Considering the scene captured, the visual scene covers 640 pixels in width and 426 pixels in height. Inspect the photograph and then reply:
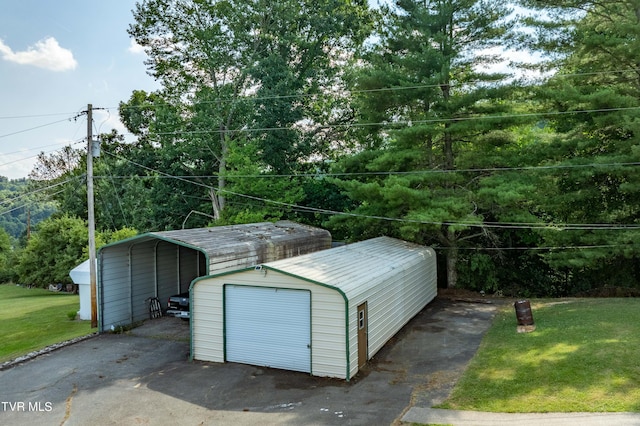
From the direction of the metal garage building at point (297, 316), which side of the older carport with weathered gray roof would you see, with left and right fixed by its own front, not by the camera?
left

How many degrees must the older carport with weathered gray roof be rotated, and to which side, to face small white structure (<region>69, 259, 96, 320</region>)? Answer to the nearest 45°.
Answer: approximately 90° to its right

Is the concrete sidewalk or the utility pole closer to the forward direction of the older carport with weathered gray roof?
the utility pole

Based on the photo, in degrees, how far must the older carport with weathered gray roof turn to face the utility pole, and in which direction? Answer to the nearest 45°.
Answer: approximately 45° to its right

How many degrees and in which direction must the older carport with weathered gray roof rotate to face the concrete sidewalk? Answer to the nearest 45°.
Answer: approximately 90° to its left

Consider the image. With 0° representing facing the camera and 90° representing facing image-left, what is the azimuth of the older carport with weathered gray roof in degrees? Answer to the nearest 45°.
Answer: approximately 45°
